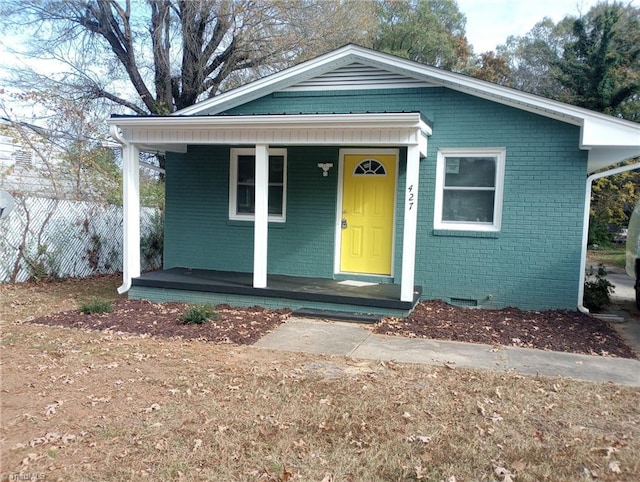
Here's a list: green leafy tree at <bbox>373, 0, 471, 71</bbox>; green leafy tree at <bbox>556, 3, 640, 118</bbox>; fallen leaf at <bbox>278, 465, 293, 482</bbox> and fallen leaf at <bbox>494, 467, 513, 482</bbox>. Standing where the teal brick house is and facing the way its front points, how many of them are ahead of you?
2

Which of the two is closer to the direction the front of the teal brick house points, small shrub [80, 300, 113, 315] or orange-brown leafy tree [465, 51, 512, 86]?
the small shrub

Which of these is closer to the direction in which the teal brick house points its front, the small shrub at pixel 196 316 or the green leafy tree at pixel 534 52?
the small shrub

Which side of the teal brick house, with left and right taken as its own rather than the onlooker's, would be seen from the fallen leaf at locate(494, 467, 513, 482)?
front

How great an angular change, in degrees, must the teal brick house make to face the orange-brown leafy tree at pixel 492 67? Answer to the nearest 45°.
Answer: approximately 180°

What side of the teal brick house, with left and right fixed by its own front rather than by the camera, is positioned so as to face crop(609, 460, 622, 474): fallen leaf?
front

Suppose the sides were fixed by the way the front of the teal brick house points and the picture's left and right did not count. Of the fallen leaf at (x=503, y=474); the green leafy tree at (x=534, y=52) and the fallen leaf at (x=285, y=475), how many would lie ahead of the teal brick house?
2

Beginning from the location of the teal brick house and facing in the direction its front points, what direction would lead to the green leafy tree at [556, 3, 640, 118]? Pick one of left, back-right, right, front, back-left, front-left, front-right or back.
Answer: back-left

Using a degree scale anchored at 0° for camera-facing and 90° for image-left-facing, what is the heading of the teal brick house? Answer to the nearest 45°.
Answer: approximately 0°

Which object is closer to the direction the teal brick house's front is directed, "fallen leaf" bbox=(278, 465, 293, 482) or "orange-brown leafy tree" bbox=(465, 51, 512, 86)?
the fallen leaf

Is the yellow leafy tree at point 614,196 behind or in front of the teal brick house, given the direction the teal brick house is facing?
behind

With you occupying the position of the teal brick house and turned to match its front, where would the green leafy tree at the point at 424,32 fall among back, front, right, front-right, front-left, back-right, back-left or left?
back

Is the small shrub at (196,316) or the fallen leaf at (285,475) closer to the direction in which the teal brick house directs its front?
the fallen leaf
